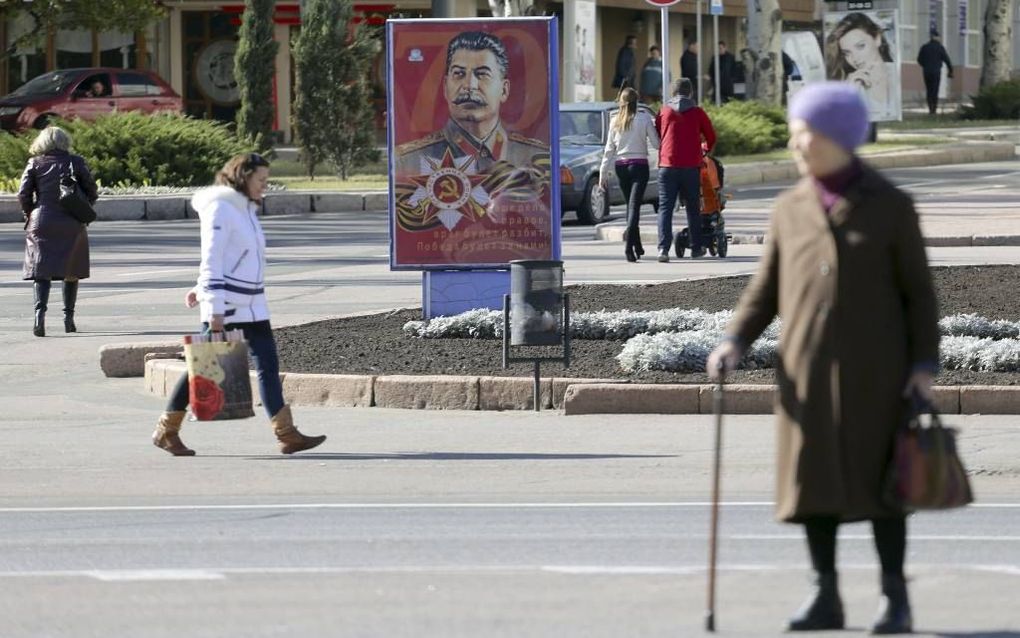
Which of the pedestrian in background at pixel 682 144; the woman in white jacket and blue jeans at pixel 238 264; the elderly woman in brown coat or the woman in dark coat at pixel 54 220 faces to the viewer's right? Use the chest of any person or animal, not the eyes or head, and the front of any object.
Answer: the woman in white jacket and blue jeans

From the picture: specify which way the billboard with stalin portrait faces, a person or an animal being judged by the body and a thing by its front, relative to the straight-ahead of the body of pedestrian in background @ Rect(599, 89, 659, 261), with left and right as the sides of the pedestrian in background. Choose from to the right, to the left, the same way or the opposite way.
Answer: the opposite way

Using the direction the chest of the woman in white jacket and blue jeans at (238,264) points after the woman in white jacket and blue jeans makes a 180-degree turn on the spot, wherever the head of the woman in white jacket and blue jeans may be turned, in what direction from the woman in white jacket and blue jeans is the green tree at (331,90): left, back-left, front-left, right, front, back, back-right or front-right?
right

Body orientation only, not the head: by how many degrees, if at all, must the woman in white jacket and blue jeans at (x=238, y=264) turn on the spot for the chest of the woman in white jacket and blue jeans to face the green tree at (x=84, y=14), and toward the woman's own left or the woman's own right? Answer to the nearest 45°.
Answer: approximately 90° to the woman's own left

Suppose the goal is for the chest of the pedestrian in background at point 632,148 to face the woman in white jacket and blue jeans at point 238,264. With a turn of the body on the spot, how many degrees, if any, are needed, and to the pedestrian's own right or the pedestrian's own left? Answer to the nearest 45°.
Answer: approximately 180°

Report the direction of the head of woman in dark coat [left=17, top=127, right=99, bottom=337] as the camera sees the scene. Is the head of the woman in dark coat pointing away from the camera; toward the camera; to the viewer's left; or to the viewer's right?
away from the camera

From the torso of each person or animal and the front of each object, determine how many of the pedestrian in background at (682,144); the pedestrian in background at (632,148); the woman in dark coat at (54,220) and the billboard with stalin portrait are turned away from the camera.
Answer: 3

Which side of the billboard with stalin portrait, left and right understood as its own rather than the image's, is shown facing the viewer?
front

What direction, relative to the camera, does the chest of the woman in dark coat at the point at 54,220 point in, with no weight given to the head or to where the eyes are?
away from the camera

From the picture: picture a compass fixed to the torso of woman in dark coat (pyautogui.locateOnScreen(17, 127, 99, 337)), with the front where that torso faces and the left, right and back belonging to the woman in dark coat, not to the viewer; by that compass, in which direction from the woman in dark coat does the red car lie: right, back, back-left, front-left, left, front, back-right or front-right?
front

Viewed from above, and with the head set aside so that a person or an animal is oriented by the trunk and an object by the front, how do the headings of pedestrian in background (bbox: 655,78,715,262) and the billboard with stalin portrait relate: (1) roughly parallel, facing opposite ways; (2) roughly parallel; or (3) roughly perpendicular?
roughly parallel, facing opposite ways

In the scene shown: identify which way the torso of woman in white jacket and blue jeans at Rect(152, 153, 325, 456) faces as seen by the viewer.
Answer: to the viewer's right

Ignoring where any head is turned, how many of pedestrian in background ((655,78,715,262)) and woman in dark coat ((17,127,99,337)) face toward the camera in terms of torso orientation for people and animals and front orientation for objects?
0

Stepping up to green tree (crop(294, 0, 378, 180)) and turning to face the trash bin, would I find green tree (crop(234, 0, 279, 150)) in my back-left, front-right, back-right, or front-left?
back-right

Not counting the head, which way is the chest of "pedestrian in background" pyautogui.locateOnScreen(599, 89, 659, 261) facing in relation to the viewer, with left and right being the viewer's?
facing away from the viewer

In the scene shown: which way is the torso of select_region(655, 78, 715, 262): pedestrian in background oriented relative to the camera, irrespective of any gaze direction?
away from the camera
